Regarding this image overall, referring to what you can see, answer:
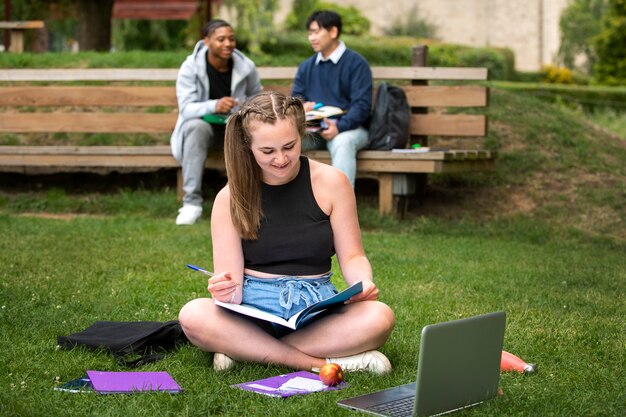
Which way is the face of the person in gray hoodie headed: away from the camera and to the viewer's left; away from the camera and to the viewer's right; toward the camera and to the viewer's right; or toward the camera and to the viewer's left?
toward the camera and to the viewer's right

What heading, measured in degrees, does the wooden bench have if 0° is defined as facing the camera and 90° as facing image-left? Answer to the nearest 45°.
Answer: approximately 0°

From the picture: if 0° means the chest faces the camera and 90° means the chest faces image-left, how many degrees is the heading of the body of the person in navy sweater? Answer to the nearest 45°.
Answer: approximately 45°

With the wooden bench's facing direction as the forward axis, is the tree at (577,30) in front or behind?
behind

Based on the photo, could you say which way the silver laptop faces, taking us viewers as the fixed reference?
facing away from the viewer and to the left of the viewer

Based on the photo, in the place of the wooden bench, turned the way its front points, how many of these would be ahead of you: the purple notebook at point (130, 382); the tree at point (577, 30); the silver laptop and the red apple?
3

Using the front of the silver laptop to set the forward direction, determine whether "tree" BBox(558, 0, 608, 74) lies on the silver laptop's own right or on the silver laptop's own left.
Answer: on the silver laptop's own right

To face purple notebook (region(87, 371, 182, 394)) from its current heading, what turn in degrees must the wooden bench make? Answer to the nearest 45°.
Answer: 0° — it already faces it

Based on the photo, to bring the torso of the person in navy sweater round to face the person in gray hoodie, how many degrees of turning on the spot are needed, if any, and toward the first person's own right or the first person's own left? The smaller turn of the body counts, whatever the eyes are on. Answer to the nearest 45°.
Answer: approximately 45° to the first person's own right

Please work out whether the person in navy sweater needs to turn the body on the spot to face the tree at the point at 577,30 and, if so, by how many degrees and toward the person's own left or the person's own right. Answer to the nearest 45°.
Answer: approximately 135° to the person's own right

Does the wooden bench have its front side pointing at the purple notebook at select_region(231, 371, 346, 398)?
yes

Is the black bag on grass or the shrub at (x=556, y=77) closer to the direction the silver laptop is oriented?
the black bag on grass

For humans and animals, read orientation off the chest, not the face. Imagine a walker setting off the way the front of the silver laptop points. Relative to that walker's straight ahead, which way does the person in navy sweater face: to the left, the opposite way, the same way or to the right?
to the left

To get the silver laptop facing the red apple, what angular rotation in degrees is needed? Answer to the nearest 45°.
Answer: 0° — it already faces it
